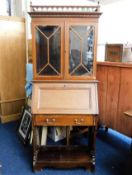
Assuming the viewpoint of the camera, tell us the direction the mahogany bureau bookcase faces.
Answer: facing the viewer
